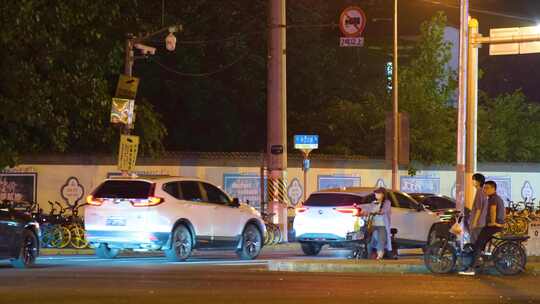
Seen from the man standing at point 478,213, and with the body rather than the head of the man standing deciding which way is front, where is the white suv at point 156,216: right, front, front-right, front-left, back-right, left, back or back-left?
front

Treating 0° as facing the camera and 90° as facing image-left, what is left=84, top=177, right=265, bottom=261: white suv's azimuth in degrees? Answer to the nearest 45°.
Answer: approximately 225°

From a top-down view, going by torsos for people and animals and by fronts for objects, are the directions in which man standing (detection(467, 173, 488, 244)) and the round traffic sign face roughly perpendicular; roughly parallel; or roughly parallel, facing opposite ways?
roughly perpendicular

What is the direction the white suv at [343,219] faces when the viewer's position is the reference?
facing away from the viewer and to the right of the viewer

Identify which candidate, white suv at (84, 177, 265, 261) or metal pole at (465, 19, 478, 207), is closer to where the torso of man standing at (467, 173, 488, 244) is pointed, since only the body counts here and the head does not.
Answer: the white suv

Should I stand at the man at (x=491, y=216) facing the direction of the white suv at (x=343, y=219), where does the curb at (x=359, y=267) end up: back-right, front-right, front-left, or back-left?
front-left

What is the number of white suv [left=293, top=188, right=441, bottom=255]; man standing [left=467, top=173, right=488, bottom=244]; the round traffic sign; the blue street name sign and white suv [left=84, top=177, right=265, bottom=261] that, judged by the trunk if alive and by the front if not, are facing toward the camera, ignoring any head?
2

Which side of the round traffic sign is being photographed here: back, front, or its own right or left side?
front

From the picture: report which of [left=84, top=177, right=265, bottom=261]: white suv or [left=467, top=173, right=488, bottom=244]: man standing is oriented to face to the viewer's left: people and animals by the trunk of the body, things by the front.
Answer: the man standing

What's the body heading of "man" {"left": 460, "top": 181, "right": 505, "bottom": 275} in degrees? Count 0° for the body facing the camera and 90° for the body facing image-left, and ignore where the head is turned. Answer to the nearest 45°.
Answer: approximately 90°

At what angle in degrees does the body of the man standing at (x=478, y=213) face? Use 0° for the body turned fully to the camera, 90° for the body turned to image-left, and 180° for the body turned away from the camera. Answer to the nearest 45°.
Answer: approximately 90°

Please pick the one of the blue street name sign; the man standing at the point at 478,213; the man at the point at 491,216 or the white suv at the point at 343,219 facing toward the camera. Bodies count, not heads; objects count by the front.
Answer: the blue street name sign

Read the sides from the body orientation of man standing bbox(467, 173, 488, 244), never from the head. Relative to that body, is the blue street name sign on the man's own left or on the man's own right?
on the man's own right

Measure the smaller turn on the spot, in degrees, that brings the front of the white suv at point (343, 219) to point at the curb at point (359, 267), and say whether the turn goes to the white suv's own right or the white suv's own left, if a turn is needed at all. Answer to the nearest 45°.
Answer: approximately 135° to the white suv's own right

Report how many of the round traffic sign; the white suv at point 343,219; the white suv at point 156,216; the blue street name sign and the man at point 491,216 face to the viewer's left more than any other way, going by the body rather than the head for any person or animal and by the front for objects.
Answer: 1

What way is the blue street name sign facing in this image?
toward the camera

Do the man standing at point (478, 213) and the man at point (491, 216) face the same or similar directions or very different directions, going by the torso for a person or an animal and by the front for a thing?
same or similar directions

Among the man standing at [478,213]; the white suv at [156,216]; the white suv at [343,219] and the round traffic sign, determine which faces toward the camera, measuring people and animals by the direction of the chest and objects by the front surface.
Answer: the round traffic sign
